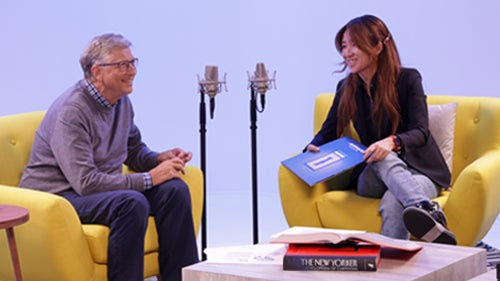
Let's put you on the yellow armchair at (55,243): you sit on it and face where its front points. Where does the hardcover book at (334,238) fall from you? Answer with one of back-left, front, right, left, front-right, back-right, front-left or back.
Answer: front

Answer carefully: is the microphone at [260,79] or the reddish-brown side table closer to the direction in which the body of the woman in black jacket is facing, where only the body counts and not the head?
the reddish-brown side table

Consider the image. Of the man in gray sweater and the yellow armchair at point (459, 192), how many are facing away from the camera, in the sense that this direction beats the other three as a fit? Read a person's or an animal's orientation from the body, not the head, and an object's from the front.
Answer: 0

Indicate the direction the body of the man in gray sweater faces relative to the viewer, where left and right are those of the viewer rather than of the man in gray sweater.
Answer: facing the viewer and to the right of the viewer

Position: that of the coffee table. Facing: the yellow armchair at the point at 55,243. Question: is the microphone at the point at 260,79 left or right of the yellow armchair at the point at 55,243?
right

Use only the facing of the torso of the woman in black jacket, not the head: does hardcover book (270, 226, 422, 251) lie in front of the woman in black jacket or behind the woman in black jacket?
in front

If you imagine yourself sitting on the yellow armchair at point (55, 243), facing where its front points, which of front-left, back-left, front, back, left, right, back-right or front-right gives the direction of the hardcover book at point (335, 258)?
front

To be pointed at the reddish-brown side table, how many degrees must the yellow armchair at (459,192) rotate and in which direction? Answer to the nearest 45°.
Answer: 0° — it already faces it

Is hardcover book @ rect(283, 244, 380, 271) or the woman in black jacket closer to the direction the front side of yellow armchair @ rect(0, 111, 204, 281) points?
the hardcover book

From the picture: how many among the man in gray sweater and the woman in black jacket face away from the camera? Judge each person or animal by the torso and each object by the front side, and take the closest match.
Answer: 0

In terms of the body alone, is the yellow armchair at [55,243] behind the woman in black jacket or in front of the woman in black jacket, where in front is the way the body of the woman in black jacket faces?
in front

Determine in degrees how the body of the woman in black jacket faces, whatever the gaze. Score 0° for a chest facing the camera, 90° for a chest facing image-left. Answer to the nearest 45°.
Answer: approximately 45°

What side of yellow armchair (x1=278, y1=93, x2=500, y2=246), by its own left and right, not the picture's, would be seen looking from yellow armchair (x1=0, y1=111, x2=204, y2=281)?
front

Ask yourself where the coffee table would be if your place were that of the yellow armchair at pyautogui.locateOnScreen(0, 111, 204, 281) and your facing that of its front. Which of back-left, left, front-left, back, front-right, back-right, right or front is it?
front

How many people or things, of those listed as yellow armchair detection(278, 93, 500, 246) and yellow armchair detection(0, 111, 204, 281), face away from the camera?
0
